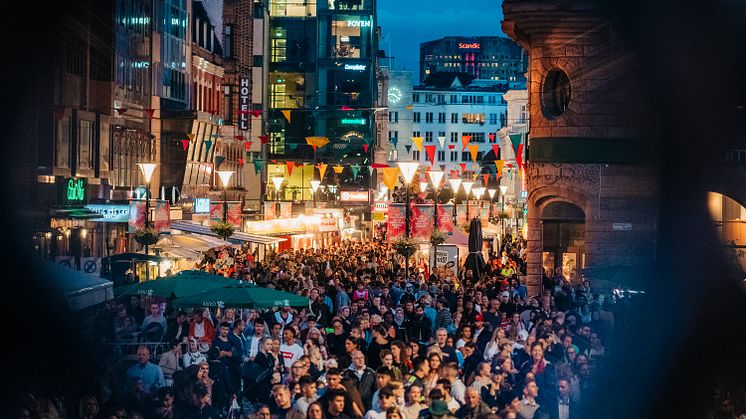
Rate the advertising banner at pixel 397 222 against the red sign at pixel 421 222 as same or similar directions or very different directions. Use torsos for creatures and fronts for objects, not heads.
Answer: same or similar directions

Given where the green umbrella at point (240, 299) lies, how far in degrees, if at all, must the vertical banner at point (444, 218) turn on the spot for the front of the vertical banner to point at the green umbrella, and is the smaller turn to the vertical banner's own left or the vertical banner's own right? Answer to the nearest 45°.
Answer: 0° — it already faces it

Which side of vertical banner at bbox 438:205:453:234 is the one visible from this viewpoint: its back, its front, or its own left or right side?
front

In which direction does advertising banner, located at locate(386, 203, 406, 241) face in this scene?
toward the camera

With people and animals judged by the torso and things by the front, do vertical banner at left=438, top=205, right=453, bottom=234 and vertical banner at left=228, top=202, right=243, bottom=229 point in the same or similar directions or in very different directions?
same or similar directions

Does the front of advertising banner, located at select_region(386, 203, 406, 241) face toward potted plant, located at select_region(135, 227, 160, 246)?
no

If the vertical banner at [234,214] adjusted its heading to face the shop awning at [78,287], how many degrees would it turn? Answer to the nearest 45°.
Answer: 0° — it already faces it

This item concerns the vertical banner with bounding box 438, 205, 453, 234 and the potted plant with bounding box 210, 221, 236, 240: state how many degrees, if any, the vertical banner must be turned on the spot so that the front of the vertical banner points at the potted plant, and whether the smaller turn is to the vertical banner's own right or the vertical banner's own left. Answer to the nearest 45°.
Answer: approximately 90° to the vertical banner's own right

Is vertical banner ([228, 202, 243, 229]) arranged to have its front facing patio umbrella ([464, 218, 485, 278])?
no

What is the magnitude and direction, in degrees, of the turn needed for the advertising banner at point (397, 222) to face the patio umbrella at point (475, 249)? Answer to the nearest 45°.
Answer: approximately 135° to its left

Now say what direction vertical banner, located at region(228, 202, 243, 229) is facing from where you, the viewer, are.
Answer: facing the viewer

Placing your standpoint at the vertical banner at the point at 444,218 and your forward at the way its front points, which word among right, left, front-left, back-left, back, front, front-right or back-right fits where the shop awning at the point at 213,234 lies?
right

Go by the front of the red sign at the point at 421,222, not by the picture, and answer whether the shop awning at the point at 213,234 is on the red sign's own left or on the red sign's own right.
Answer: on the red sign's own right

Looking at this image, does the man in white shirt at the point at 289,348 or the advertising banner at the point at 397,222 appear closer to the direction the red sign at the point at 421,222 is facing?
the man in white shirt

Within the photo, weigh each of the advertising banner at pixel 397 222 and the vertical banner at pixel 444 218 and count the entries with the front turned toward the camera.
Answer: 2
